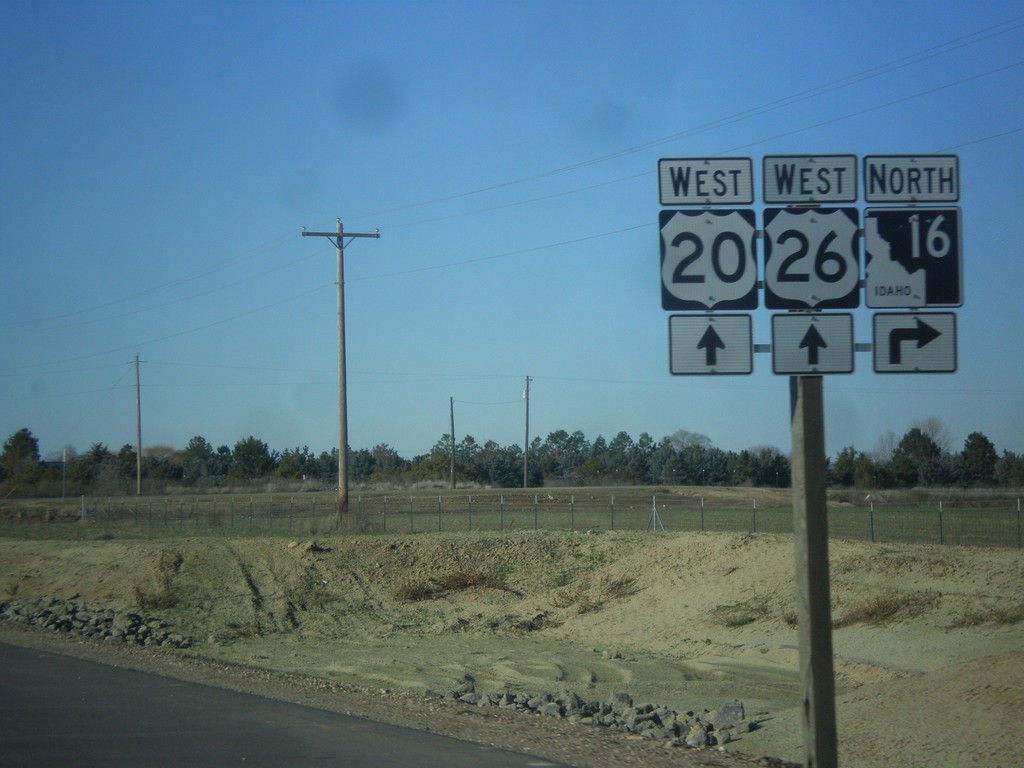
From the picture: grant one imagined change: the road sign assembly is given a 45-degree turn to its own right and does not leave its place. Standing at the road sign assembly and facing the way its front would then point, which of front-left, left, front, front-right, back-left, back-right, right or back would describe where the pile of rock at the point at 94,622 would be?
right

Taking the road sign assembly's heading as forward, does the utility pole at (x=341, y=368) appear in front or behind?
behind

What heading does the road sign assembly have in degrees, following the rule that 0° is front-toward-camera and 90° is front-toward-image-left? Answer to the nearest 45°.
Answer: approximately 0°

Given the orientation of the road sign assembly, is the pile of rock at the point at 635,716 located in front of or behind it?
behind
